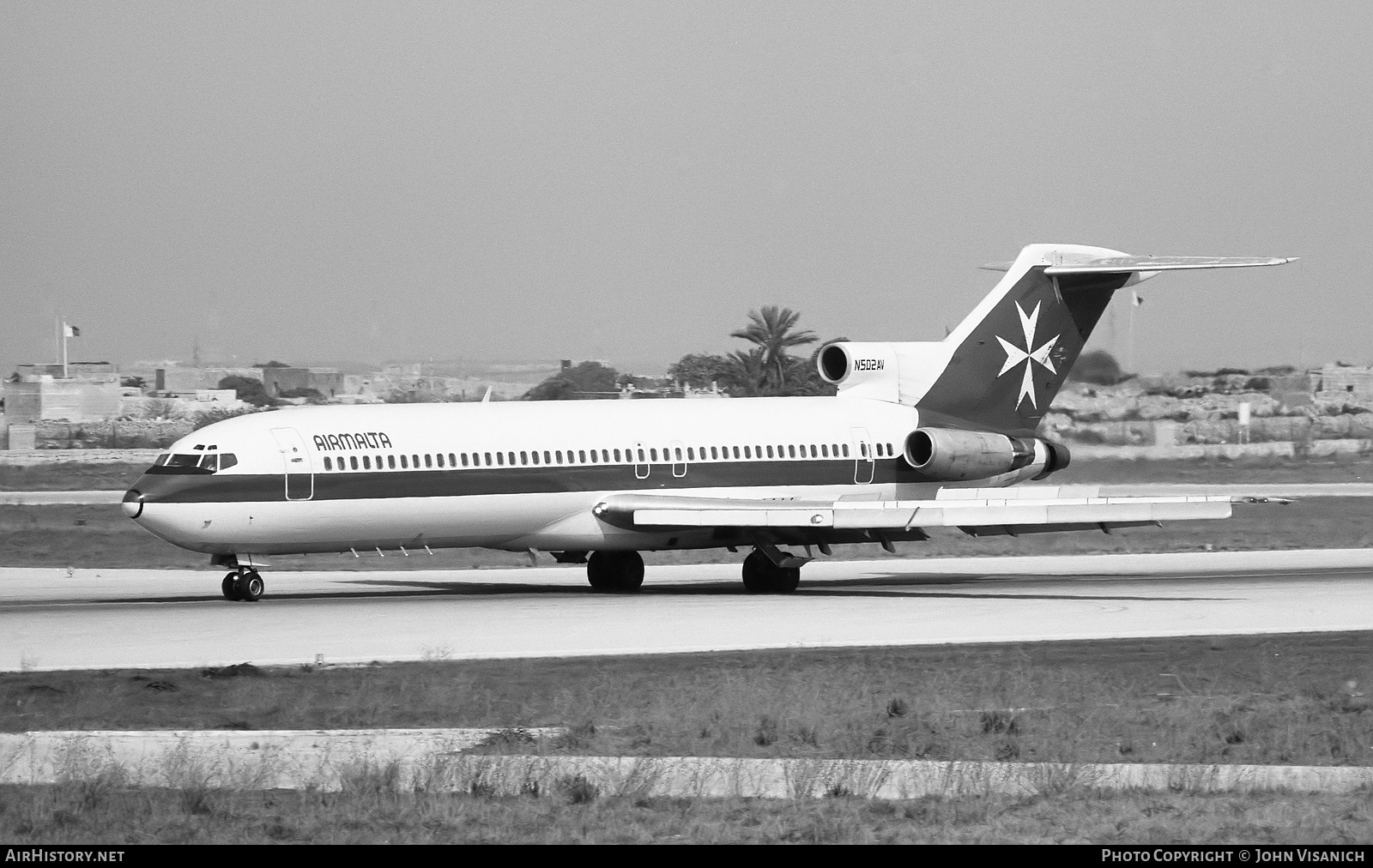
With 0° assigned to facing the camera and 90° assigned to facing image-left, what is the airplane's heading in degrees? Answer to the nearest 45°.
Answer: approximately 45°
